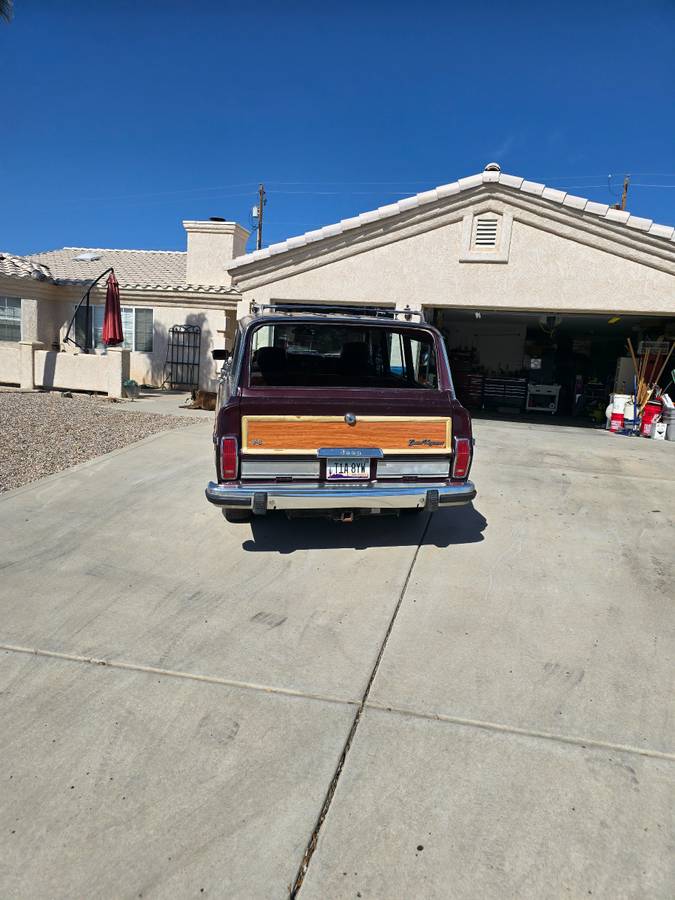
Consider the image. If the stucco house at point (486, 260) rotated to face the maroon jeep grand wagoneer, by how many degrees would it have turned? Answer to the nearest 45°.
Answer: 0° — it already faces it

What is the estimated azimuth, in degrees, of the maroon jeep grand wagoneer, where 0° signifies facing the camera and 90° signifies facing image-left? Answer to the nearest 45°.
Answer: approximately 180°

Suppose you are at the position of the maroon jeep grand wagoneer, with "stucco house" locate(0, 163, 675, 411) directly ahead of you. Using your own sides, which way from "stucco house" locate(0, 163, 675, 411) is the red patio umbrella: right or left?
left

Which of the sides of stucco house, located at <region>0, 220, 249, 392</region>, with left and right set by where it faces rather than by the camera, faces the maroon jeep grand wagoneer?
front

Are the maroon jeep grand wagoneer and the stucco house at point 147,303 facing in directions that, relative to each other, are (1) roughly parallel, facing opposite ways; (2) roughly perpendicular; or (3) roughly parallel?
roughly parallel, facing opposite ways

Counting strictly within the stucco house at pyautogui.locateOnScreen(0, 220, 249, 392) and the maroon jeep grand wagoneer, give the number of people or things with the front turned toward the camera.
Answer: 1

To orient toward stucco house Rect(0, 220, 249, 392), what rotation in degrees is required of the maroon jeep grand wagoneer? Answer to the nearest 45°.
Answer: approximately 45° to its left

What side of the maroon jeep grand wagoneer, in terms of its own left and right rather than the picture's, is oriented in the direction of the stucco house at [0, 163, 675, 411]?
front

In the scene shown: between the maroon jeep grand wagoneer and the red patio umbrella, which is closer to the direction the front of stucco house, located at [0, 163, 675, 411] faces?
the maroon jeep grand wagoneer

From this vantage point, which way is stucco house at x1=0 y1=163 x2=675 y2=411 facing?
toward the camera

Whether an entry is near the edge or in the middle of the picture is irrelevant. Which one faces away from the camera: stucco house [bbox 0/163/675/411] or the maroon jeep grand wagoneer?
the maroon jeep grand wagoneer

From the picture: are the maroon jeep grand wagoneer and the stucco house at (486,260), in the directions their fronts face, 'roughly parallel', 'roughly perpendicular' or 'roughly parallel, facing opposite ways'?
roughly parallel, facing opposite ways
